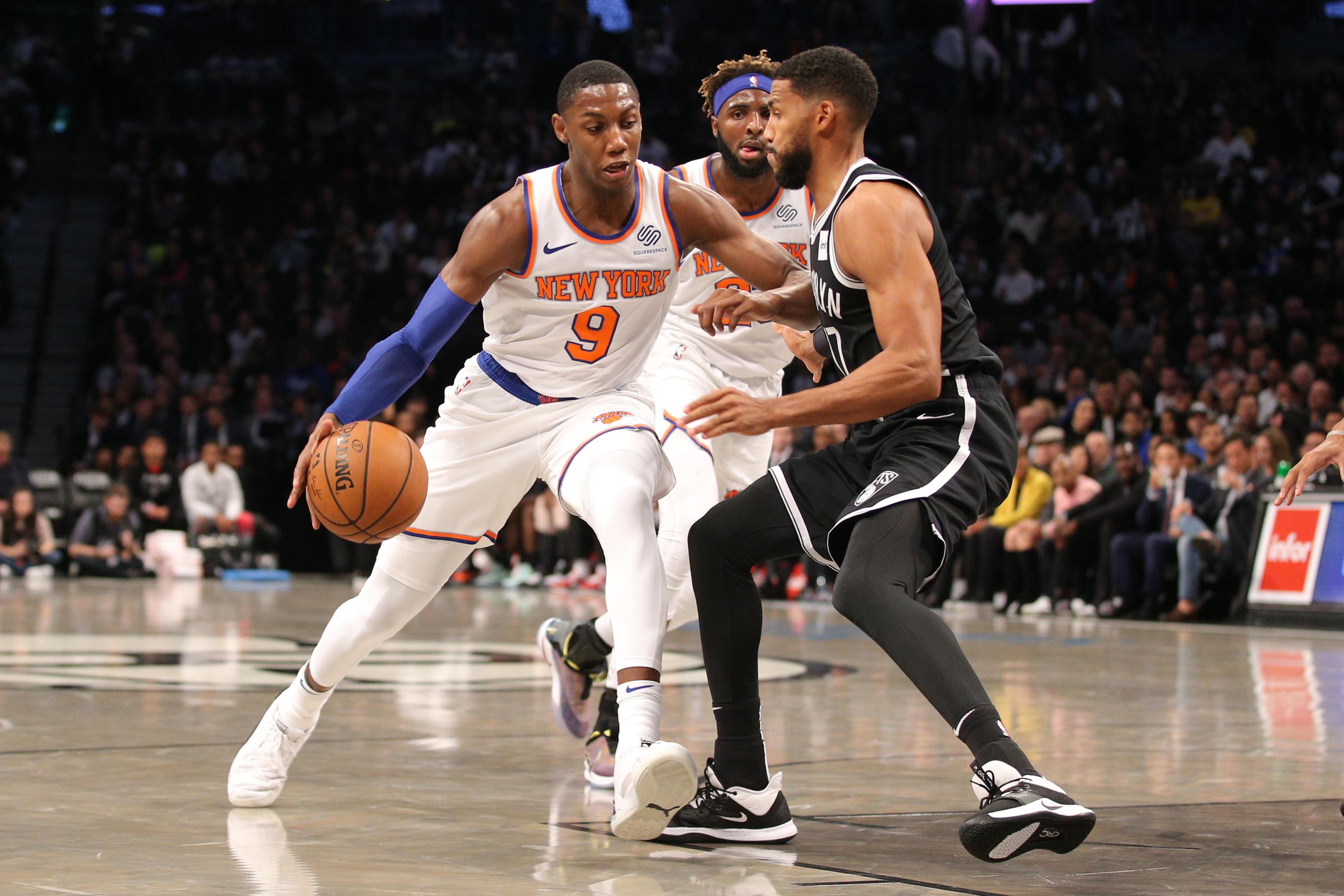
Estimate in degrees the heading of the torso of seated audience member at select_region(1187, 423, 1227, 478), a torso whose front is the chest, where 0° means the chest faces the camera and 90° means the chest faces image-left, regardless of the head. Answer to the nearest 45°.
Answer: approximately 45°

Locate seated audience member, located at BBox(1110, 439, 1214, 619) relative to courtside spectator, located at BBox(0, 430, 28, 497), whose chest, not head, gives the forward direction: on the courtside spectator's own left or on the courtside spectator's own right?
on the courtside spectator's own left

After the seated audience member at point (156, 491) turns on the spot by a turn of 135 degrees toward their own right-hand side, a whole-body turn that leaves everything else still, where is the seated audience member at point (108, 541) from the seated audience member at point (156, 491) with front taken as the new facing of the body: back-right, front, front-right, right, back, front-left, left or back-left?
left

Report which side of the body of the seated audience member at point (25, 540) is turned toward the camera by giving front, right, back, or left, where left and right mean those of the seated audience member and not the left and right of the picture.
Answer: front

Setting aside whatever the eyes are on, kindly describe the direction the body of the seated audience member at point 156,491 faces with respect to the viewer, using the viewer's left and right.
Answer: facing the viewer

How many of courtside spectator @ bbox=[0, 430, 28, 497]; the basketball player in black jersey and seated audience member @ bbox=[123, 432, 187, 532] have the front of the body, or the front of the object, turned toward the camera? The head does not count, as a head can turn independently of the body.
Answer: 2

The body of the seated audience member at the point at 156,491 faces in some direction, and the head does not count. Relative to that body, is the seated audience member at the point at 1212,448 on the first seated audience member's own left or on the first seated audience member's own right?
on the first seated audience member's own left

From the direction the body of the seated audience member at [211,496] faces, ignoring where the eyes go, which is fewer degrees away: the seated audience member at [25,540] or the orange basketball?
the orange basketball

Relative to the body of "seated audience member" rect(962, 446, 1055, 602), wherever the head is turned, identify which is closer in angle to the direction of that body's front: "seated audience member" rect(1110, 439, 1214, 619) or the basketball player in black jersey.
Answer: the basketball player in black jersey

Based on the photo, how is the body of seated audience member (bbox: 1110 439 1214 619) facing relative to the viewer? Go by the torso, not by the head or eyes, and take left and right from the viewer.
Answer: facing the viewer and to the left of the viewer

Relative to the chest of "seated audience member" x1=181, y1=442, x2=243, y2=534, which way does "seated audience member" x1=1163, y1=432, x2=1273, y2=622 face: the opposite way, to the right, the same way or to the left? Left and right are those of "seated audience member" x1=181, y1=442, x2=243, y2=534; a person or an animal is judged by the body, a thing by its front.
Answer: to the right
